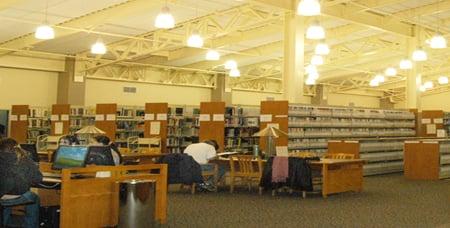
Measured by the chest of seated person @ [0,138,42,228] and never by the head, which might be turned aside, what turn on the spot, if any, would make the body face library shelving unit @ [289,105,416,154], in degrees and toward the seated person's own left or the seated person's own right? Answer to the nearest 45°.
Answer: approximately 45° to the seated person's own left

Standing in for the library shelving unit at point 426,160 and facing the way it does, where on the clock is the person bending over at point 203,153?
The person bending over is roughly at 3 o'clock from the library shelving unit.

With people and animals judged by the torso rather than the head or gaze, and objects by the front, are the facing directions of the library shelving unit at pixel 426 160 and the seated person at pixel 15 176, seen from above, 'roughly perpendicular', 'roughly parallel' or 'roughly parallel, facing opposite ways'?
roughly perpendicular

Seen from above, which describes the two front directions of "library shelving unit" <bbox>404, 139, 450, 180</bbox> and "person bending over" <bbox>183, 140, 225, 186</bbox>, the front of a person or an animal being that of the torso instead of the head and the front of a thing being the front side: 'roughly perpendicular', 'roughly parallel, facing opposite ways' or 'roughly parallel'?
roughly perpendicular

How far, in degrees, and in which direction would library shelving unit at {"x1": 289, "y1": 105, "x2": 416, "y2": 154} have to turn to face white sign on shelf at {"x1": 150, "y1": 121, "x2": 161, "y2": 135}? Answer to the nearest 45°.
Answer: approximately 135° to its right

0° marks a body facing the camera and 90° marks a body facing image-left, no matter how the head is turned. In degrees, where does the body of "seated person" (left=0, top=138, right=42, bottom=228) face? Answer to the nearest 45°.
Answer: approximately 270°
